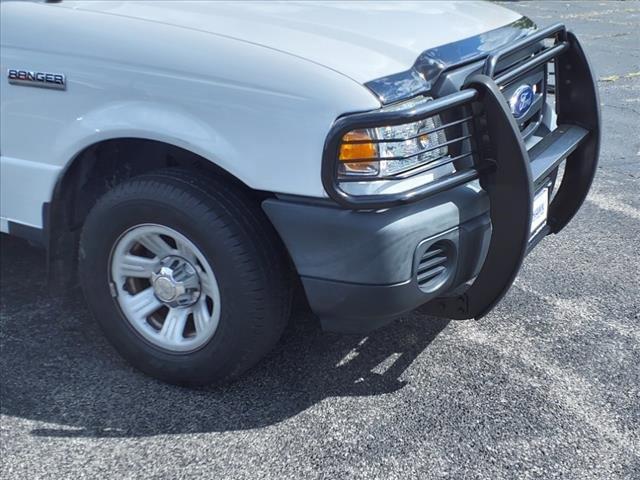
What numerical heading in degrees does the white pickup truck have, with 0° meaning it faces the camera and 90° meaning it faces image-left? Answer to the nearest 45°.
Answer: approximately 315°
